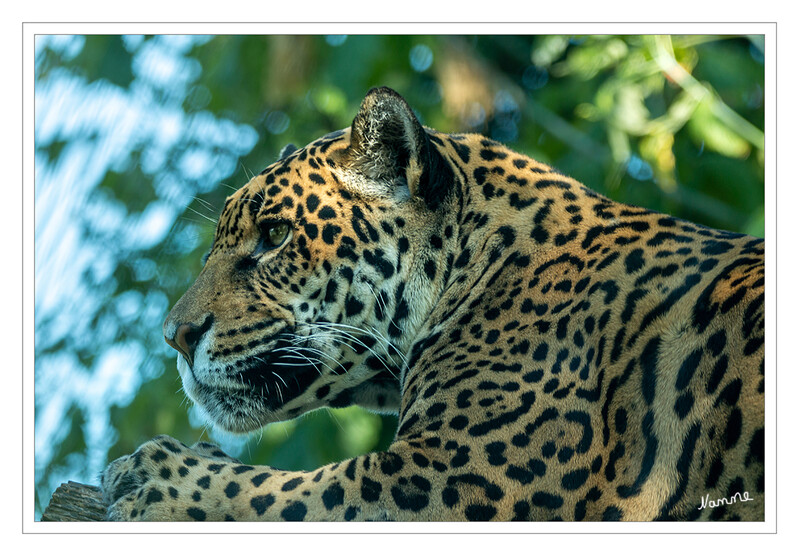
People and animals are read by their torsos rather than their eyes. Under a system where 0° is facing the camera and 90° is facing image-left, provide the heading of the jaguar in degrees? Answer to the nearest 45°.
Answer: approximately 90°
